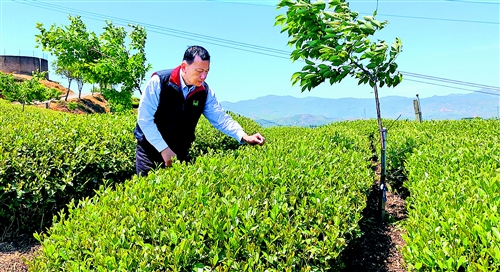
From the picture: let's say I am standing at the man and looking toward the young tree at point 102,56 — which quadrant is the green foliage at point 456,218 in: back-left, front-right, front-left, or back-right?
back-right

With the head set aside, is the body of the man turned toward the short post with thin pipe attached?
no

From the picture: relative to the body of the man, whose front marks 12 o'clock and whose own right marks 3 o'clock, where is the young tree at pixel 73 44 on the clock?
The young tree is roughly at 7 o'clock from the man.

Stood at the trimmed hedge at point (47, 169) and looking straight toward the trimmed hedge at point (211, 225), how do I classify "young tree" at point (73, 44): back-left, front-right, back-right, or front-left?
back-left

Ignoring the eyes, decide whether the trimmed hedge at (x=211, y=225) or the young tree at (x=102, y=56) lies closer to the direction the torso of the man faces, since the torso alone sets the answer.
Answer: the trimmed hedge

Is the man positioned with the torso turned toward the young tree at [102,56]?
no

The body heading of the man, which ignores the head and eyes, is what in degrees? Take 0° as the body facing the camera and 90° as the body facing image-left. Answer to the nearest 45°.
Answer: approximately 315°

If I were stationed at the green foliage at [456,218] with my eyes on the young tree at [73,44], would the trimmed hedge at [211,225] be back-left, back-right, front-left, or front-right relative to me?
front-left

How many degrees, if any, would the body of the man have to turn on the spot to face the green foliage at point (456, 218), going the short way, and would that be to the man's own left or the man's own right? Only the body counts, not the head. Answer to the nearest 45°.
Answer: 0° — they already face it

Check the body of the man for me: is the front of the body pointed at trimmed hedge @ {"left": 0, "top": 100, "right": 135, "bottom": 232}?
no
